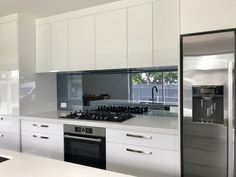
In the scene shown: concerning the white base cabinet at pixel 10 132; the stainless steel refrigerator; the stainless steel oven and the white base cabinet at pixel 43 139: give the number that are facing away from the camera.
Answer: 0

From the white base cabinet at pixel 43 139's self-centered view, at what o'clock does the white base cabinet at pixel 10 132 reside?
the white base cabinet at pixel 10 132 is roughly at 3 o'clock from the white base cabinet at pixel 43 139.

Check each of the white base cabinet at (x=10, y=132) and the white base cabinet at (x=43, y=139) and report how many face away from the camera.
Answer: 0

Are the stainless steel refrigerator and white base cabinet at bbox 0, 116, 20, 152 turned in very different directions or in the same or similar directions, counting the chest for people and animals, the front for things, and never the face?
same or similar directions

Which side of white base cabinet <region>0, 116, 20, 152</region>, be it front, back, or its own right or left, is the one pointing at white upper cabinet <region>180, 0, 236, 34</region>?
left

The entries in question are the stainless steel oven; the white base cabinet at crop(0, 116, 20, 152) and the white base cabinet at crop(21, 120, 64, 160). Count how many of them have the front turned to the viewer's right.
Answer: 0

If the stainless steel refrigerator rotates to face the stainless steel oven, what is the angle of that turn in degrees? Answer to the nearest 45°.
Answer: approximately 90° to its right

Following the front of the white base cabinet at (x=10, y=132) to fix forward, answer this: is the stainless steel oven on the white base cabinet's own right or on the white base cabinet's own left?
on the white base cabinet's own left

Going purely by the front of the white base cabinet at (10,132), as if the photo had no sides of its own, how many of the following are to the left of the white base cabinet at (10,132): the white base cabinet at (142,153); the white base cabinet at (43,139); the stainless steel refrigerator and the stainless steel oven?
4

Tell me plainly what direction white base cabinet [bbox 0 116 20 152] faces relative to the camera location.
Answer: facing the viewer and to the left of the viewer

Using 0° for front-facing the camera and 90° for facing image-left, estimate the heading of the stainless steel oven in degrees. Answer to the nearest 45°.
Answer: approximately 45°

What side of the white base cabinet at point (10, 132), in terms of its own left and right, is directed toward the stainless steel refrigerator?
left

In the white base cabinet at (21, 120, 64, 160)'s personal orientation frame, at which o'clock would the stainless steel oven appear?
The stainless steel oven is roughly at 9 o'clock from the white base cabinet.

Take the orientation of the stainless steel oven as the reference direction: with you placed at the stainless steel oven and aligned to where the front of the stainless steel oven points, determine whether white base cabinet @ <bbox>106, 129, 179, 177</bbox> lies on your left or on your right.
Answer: on your left

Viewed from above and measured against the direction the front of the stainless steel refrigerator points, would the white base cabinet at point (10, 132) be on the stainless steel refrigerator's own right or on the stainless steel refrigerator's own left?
on the stainless steel refrigerator's own right

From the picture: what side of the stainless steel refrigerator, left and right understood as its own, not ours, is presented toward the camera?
front

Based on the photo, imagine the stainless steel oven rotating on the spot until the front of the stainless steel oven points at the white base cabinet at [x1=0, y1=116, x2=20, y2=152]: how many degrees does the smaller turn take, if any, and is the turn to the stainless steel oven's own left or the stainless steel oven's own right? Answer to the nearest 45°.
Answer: approximately 90° to the stainless steel oven's own right

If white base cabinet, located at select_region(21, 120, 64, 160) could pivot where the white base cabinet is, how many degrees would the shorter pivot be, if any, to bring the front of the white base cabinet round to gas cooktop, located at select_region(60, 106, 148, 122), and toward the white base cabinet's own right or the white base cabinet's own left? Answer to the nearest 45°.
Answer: approximately 135° to the white base cabinet's own left
